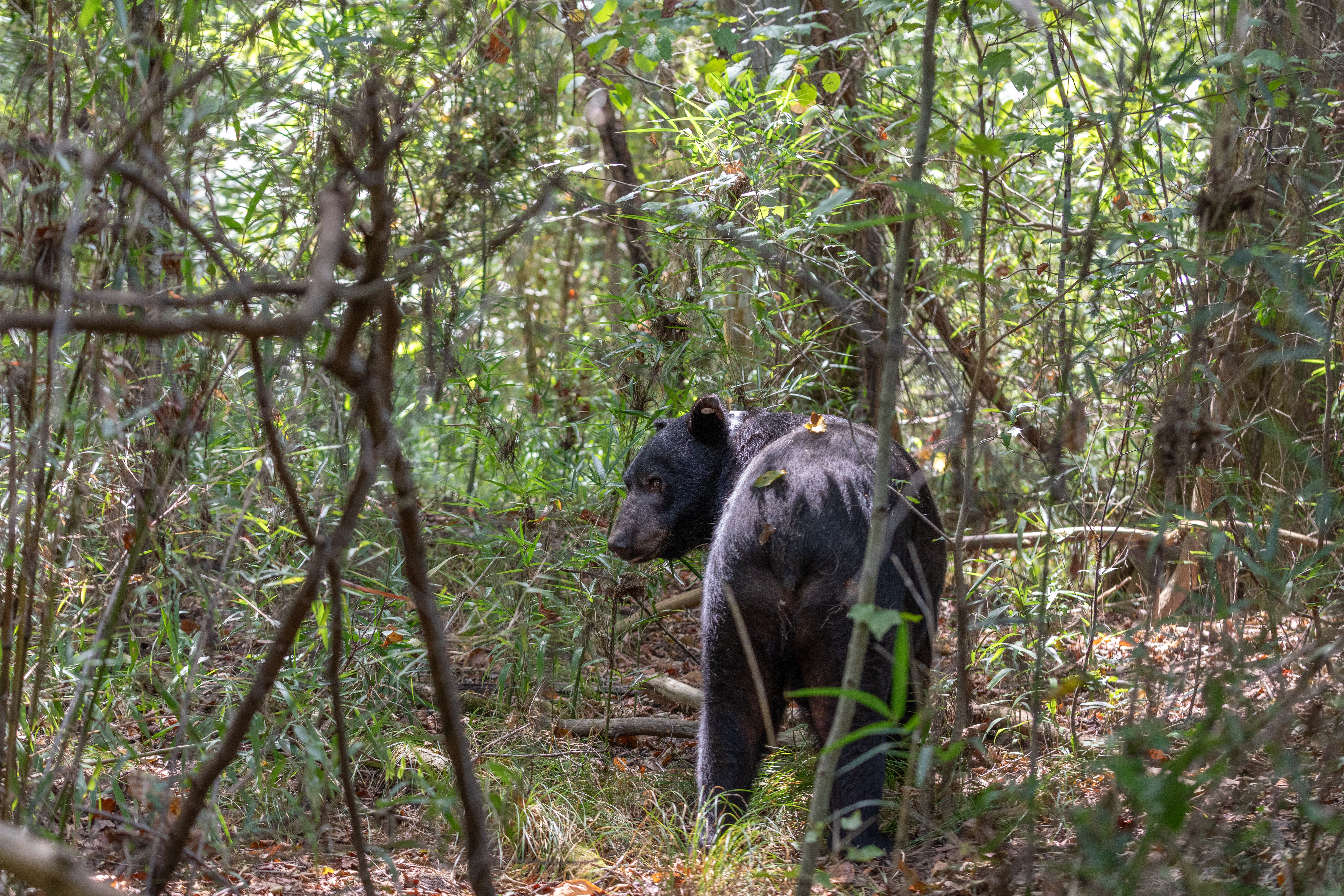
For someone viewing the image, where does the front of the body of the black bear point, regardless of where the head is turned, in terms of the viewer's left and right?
facing away from the viewer and to the left of the viewer

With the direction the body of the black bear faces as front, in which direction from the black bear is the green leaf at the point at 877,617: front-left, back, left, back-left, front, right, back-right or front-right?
back-left

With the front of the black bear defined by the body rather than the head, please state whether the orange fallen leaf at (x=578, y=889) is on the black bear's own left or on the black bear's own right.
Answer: on the black bear's own left

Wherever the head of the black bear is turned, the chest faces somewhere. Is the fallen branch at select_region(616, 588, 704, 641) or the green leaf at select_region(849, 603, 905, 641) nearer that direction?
the fallen branch

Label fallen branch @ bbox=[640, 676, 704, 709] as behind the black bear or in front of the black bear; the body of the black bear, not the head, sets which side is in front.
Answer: in front

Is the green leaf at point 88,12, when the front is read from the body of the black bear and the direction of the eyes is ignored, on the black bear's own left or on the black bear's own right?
on the black bear's own left

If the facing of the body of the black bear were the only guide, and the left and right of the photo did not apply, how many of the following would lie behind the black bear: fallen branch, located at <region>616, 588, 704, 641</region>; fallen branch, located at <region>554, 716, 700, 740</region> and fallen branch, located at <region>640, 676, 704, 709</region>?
0
